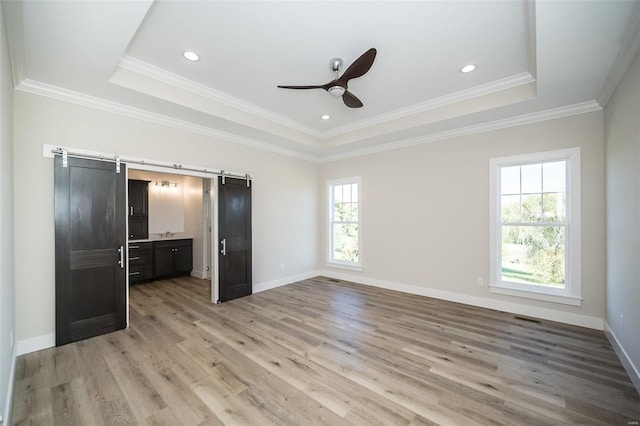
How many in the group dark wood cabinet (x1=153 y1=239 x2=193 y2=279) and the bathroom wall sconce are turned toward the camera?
2

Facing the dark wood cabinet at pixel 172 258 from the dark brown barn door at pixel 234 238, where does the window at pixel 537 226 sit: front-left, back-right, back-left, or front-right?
back-right

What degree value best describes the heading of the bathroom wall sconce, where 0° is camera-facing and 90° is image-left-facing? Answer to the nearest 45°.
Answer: approximately 0°

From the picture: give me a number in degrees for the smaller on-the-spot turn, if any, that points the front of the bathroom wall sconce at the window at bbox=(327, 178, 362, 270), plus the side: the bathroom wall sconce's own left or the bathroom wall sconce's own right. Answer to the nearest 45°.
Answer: approximately 45° to the bathroom wall sconce's own left

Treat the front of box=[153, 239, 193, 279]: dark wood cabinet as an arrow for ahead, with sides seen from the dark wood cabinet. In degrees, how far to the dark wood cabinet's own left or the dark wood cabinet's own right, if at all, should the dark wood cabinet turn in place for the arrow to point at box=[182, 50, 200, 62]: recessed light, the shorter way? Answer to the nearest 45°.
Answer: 0° — it already faces it

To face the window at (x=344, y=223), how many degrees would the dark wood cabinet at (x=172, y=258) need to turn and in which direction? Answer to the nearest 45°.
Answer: approximately 45° to its left

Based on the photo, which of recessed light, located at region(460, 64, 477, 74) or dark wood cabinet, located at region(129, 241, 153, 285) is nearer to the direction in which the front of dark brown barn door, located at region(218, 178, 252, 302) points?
the recessed light
